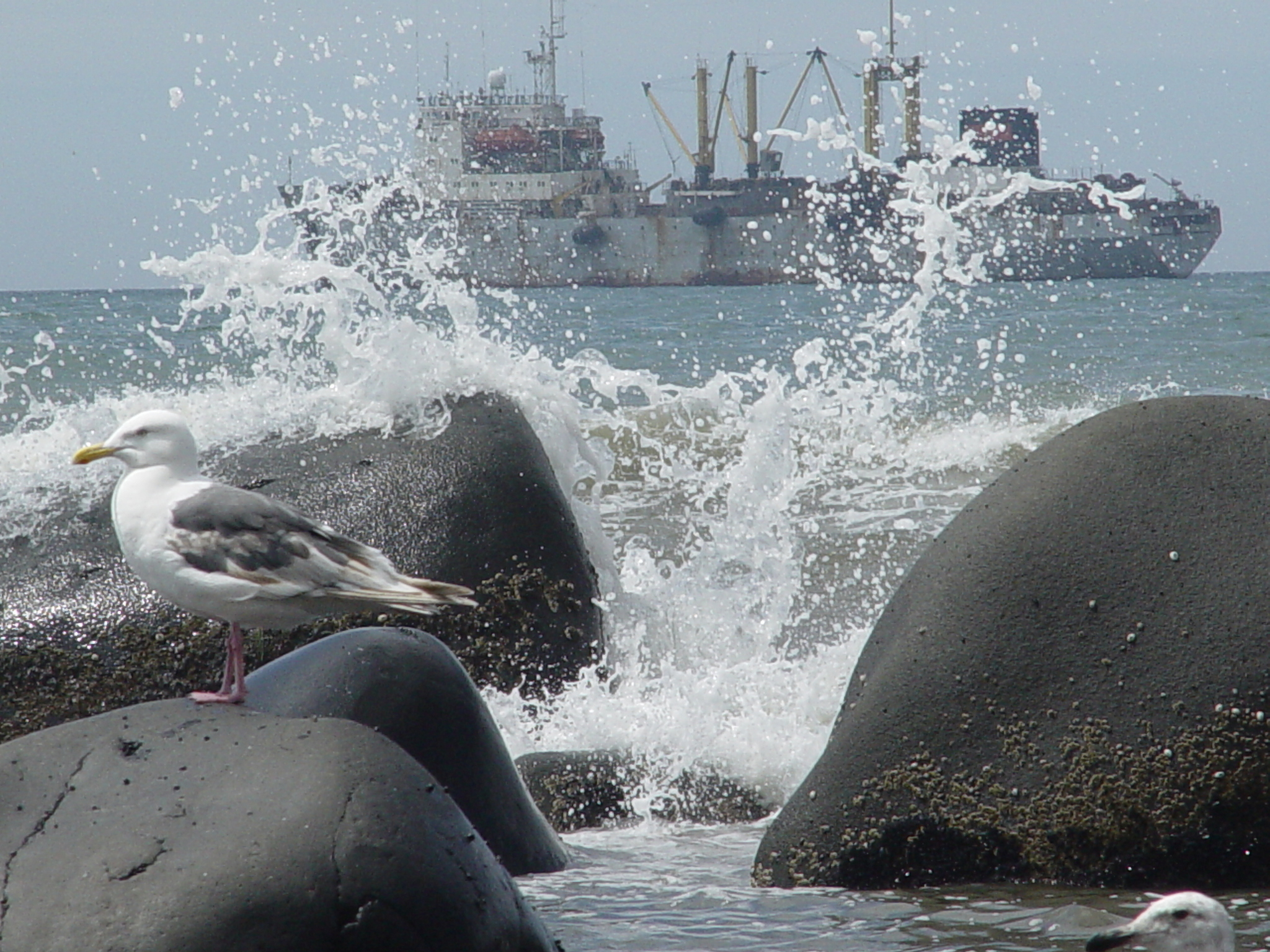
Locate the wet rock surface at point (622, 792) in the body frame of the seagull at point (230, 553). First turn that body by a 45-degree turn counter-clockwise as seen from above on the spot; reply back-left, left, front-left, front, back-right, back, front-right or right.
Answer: back

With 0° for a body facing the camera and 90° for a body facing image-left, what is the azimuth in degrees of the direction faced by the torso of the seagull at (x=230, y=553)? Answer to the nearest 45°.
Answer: approximately 90°

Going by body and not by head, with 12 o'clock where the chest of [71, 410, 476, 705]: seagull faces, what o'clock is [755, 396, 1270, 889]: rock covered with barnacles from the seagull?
The rock covered with barnacles is roughly at 6 o'clock from the seagull.

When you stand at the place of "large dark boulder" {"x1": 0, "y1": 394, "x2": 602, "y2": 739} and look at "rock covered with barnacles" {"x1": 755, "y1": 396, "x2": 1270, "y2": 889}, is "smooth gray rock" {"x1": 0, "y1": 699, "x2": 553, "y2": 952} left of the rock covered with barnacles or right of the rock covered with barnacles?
right
